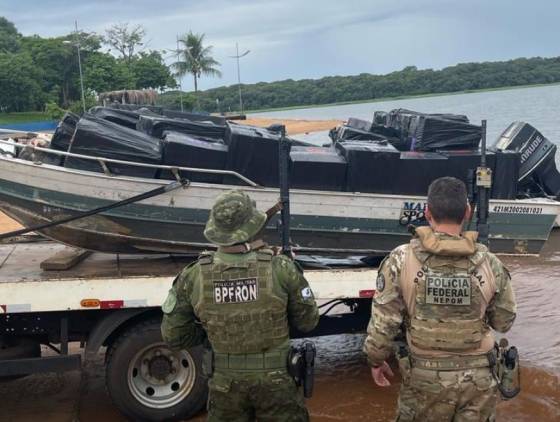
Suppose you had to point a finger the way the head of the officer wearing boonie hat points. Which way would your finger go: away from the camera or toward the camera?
away from the camera

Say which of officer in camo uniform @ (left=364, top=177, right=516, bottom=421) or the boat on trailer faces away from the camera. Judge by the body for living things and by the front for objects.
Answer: the officer in camo uniform

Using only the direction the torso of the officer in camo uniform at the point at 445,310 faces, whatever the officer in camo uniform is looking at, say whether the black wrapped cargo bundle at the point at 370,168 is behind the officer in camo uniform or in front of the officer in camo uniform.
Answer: in front

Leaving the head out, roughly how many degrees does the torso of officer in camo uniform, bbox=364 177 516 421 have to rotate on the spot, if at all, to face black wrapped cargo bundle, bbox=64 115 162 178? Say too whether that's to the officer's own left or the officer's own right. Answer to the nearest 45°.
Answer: approximately 45° to the officer's own left

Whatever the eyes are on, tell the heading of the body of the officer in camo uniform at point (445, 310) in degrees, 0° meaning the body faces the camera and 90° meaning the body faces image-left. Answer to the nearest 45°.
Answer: approximately 180°

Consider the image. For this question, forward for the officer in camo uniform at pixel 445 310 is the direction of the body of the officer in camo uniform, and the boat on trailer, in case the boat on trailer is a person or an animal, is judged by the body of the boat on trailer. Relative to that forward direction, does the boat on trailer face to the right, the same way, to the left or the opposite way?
to the left

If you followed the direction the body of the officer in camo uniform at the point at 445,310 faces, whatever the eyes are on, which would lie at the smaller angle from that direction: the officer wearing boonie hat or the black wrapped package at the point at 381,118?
the black wrapped package

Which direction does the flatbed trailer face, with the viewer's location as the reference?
facing to the left of the viewer

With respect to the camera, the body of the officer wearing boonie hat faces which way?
away from the camera

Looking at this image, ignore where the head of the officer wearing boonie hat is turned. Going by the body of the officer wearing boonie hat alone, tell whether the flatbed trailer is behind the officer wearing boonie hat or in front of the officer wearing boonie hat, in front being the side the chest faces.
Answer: in front

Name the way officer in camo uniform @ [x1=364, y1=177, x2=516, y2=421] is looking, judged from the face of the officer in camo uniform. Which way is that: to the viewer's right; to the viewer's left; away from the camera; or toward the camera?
away from the camera

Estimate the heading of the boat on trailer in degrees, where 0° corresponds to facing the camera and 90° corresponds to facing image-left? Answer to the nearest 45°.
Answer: approximately 90°

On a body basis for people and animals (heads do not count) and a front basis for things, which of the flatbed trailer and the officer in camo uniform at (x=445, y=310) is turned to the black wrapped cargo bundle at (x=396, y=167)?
the officer in camo uniform

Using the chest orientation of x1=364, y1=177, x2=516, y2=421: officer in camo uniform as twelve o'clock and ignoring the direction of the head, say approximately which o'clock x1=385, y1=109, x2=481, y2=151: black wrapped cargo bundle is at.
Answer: The black wrapped cargo bundle is roughly at 12 o'clock from the officer in camo uniform.
